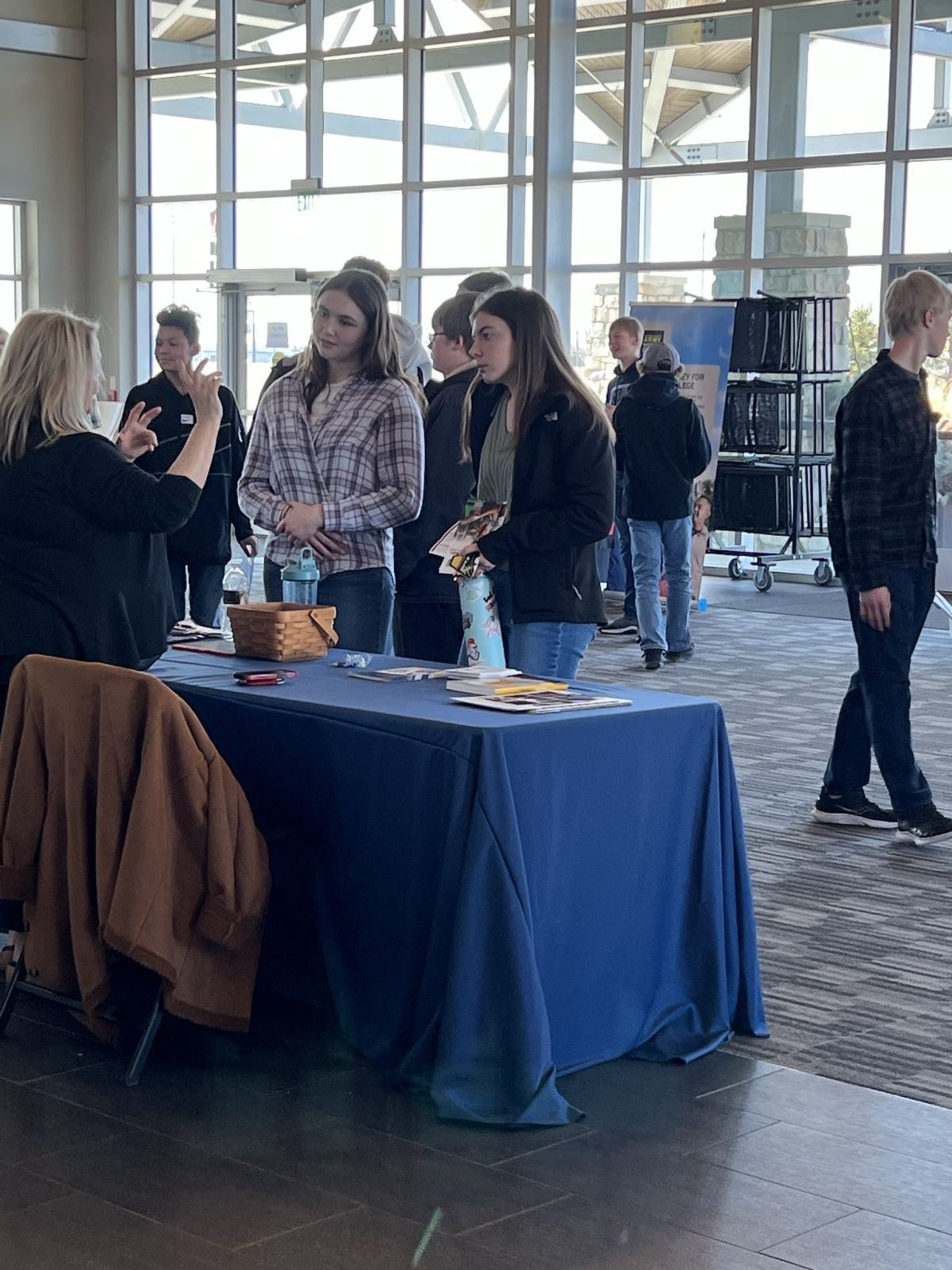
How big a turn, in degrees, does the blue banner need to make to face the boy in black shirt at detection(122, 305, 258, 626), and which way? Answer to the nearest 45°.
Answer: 0° — it already faces them

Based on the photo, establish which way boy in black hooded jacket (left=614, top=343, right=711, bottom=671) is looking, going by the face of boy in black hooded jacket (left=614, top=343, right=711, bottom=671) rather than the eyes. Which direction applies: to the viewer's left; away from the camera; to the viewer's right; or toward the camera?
away from the camera

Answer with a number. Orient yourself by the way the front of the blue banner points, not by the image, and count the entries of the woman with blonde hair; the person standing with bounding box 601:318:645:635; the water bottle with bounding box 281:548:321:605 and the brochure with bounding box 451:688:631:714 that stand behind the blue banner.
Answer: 0

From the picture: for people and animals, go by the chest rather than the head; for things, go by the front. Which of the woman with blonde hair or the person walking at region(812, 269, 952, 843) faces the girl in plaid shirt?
the woman with blonde hair

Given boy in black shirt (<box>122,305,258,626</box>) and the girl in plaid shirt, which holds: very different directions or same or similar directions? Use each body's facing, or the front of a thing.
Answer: same or similar directions

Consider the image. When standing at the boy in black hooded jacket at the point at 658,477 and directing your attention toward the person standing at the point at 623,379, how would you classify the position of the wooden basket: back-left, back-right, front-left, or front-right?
back-left

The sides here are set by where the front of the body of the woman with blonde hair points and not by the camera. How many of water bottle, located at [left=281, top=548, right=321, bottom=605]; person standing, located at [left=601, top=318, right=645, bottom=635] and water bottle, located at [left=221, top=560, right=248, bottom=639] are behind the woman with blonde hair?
0

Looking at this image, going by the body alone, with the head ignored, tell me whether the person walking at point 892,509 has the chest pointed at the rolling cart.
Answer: no

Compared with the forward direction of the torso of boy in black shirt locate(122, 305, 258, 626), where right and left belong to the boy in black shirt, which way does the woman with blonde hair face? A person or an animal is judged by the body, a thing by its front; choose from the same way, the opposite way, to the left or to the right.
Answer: the opposite way

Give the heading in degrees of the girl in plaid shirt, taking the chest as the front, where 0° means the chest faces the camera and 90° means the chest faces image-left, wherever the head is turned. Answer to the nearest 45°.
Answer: approximately 45°

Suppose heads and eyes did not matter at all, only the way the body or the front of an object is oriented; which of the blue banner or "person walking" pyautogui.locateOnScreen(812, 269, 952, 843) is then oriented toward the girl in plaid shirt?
the blue banner

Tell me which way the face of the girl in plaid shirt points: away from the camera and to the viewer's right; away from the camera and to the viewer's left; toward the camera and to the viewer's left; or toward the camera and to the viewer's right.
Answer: toward the camera and to the viewer's left

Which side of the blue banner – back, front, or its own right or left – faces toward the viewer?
front
